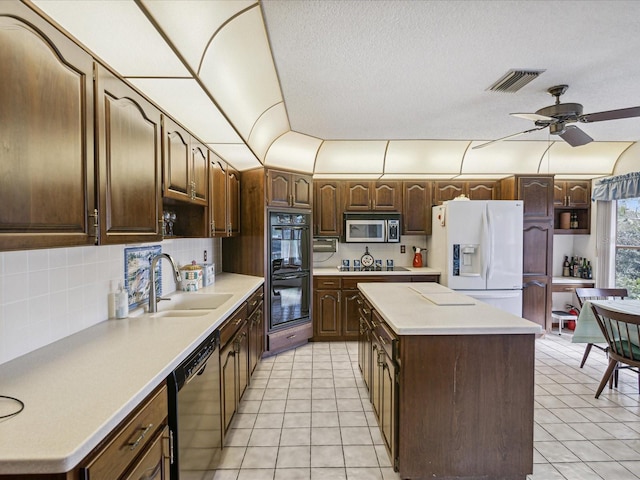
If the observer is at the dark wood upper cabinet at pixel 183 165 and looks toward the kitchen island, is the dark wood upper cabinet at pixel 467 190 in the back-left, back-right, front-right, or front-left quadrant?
front-left

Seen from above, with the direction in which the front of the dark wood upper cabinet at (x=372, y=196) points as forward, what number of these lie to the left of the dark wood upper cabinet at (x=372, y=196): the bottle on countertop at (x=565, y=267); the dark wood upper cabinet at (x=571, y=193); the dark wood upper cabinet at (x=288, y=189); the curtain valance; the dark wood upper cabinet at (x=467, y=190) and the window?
5

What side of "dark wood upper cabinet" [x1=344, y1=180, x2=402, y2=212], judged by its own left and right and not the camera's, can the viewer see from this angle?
front

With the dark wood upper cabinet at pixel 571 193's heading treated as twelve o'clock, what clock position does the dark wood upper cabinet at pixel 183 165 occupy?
the dark wood upper cabinet at pixel 183 165 is roughly at 1 o'clock from the dark wood upper cabinet at pixel 571 193.

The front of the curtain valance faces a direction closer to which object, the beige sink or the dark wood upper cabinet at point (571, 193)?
the beige sink

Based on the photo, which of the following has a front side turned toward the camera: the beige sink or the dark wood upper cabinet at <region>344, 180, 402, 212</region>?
the dark wood upper cabinet

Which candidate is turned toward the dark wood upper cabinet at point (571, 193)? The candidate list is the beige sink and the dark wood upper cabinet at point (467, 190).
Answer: the beige sink

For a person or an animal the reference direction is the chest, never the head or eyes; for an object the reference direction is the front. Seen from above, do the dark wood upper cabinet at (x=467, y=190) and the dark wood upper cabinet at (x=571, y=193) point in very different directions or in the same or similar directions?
same or similar directions

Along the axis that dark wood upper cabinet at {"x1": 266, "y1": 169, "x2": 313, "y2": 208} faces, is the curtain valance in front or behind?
in front

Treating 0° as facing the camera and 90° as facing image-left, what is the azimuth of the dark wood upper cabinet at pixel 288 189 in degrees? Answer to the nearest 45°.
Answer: approximately 315°

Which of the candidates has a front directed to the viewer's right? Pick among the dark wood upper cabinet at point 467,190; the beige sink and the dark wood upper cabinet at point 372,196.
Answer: the beige sink

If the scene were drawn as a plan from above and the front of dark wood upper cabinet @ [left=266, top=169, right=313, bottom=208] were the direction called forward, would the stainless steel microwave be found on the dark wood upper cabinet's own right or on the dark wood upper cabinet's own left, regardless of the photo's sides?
on the dark wood upper cabinet's own left

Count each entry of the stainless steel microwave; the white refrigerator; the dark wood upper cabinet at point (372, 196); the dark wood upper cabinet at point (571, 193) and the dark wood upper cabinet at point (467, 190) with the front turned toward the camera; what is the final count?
5

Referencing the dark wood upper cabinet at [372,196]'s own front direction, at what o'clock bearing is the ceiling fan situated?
The ceiling fan is roughly at 11 o'clock from the dark wood upper cabinet.

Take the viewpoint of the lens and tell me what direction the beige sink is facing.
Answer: facing to the right of the viewer

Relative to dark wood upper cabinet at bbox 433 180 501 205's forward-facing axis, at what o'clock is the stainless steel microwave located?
The stainless steel microwave is roughly at 2 o'clock from the dark wood upper cabinet.

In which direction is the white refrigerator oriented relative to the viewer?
toward the camera

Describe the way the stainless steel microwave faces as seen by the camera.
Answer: facing the viewer

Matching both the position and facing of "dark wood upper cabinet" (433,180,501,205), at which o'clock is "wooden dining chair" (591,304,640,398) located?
The wooden dining chair is roughly at 11 o'clock from the dark wood upper cabinet.

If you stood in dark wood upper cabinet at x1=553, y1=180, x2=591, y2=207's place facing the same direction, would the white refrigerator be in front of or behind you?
in front
